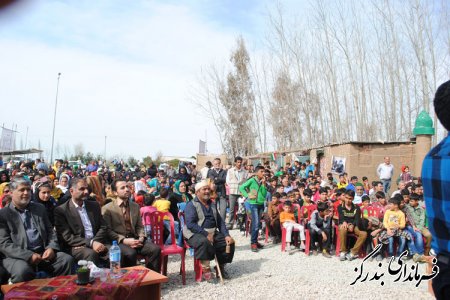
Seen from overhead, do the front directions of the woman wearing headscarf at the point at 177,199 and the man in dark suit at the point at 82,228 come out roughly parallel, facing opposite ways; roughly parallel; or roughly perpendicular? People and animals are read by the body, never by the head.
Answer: roughly parallel

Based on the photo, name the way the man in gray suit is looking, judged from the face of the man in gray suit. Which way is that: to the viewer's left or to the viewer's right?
to the viewer's right

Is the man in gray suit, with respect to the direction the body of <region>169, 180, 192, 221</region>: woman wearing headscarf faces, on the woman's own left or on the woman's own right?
on the woman's own right

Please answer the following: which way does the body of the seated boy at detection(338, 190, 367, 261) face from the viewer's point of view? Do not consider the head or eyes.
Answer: toward the camera

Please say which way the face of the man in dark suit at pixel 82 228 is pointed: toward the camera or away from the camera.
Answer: toward the camera

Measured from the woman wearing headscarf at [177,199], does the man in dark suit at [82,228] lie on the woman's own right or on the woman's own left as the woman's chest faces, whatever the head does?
on the woman's own right

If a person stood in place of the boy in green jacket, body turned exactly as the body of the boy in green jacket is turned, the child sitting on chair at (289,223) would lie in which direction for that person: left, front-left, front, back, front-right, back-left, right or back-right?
front-left

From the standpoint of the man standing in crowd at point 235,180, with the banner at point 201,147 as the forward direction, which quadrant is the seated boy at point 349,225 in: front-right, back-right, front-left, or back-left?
back-right

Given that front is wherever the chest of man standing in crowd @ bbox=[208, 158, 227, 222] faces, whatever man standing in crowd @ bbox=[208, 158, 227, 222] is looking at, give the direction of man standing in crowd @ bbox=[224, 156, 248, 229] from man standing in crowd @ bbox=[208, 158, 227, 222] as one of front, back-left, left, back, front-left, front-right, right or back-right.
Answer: front-left

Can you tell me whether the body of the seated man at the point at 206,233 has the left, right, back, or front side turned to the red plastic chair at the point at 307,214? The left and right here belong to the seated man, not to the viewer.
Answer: left

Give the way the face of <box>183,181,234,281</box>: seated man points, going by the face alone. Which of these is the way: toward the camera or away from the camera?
toward the camera

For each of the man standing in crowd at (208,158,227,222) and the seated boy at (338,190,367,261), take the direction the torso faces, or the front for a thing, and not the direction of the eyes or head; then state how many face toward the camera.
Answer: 2

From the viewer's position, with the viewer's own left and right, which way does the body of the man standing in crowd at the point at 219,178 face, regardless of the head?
facing the viewer
